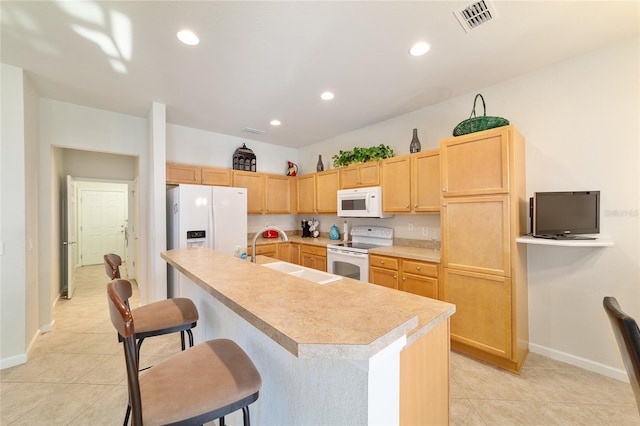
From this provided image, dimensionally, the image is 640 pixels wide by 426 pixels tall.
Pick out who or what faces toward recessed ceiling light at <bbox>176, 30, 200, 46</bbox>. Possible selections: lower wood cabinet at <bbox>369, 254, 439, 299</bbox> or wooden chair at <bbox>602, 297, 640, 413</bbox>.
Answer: the lower wood cabinet

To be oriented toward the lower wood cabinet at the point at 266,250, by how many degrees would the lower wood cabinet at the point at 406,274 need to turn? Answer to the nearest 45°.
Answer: approximately 45° to its right

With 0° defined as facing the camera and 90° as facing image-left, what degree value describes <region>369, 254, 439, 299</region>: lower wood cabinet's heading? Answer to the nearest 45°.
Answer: approximately 45°

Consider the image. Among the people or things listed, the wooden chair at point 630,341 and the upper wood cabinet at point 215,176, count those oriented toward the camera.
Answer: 1
